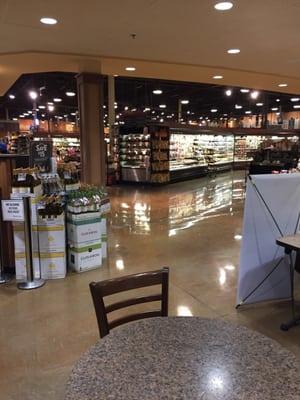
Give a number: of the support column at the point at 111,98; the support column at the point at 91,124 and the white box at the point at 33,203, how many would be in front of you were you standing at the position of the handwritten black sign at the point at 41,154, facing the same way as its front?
1

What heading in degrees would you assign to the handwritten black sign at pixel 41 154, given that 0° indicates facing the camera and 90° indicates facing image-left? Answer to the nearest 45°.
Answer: approximately 0°

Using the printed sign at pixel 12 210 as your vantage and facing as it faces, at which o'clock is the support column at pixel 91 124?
The support column is roughly at 7 o'clock from the printed sign.

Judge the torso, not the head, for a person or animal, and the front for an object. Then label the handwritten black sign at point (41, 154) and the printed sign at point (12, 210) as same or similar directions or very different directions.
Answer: same or similar directions

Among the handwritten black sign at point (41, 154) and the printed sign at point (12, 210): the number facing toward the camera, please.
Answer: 2

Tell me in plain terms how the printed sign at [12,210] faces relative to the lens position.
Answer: facing the viewer

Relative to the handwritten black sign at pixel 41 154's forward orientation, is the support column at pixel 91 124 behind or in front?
behind

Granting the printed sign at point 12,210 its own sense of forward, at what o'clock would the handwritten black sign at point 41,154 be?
the handwritten black sign at point 41,154 is roughly at 7 o'clock from the printed sign at point 12,210.
